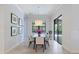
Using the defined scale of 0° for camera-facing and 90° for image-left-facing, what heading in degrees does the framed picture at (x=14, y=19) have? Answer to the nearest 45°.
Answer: approximately 315°

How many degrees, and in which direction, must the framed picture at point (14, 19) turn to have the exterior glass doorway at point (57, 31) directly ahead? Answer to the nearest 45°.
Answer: approximately 45° to its left
